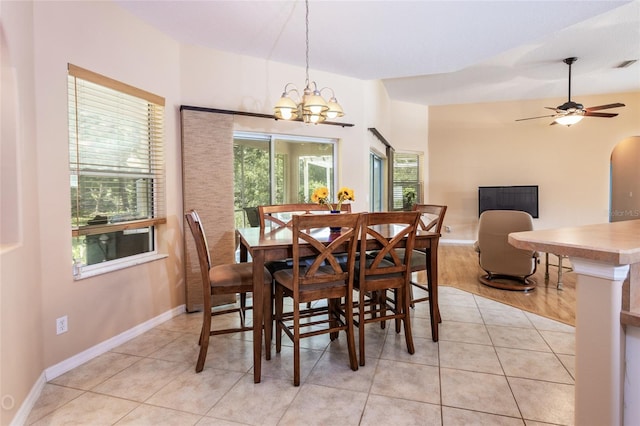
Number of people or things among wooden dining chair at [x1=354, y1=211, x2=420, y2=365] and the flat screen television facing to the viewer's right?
0

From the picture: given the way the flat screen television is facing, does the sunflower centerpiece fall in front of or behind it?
in front

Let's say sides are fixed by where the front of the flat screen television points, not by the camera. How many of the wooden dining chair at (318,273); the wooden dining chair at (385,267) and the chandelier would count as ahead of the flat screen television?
3

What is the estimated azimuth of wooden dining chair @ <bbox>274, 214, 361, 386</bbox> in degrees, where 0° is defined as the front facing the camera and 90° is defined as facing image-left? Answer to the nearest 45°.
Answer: approximately 135°

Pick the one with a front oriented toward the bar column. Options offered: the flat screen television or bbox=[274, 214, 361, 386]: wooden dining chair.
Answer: the flat screen television

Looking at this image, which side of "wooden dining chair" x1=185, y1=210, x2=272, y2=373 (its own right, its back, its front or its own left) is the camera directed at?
right

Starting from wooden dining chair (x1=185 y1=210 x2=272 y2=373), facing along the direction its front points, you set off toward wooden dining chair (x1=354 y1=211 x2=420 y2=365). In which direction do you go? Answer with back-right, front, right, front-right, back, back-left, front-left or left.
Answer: front

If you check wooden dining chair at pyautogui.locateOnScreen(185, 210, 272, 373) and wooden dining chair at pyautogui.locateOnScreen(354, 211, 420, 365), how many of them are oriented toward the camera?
0

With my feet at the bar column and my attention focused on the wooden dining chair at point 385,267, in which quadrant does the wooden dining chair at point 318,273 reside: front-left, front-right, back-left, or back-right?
front-left

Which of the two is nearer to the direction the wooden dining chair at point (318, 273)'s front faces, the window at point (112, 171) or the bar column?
the window

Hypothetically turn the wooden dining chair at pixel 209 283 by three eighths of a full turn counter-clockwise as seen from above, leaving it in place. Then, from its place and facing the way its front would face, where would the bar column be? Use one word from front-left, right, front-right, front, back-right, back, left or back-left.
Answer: back

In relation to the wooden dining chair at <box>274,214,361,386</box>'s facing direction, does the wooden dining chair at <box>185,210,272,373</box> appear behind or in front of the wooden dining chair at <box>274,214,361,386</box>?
in front

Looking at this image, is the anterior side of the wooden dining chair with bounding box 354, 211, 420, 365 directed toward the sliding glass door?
yes

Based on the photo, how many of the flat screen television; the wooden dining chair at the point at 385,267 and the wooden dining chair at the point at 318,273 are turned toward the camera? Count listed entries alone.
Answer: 1

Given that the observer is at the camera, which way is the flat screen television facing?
facing the viewer

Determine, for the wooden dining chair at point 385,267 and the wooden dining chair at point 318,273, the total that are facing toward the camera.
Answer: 0

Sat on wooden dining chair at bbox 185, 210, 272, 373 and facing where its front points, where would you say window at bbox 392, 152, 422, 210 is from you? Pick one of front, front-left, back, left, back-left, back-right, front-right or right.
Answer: front-left
